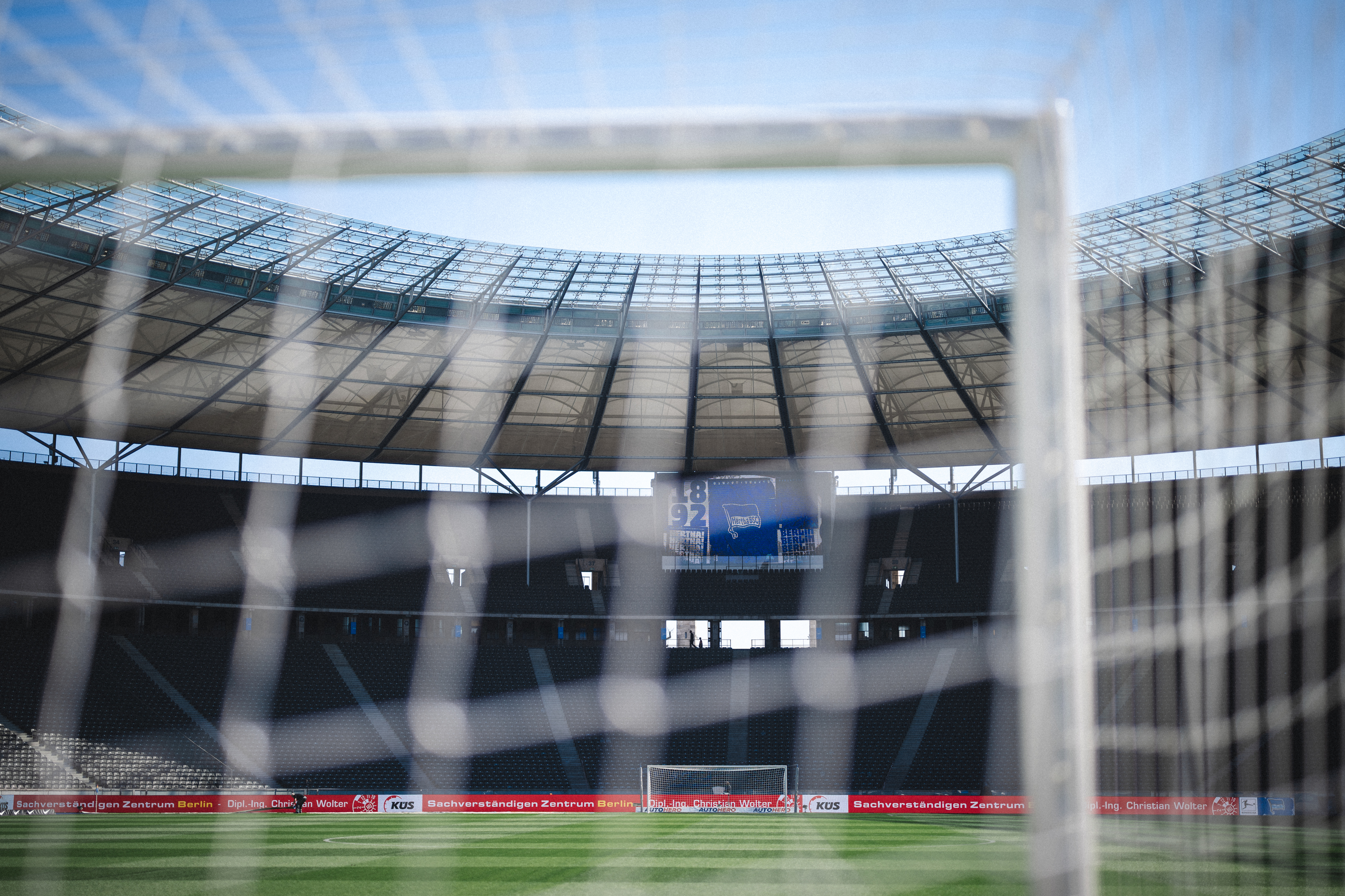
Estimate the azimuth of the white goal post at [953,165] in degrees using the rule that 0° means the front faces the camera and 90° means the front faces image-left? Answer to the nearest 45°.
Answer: approximately 180°

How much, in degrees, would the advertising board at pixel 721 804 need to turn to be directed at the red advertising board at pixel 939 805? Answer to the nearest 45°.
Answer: approximately 90° to its left

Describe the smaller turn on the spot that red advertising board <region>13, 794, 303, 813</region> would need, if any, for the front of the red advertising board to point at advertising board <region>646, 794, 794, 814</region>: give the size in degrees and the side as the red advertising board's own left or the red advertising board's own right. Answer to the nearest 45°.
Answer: approximately 90° to the red advertising board's own left

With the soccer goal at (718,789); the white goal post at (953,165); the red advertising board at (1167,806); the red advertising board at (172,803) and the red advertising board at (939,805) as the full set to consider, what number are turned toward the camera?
4

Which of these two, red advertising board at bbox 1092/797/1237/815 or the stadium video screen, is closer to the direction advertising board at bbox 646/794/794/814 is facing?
the red advertising board

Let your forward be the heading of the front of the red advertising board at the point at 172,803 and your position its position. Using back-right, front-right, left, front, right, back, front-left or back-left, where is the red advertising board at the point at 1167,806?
front-left

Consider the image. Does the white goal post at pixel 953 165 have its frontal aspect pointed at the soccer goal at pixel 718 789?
yes

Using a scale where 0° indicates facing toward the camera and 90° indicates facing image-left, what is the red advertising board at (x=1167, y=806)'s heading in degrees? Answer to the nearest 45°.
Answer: approximately 0°

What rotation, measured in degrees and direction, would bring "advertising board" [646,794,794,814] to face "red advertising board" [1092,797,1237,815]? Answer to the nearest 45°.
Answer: approximately 45° to its left

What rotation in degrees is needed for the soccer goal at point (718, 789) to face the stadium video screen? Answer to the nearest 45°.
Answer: approximately 180°
